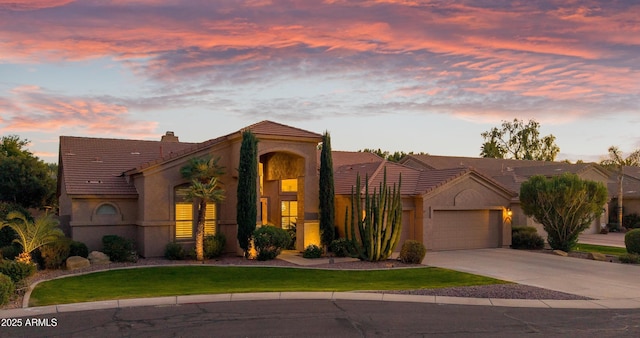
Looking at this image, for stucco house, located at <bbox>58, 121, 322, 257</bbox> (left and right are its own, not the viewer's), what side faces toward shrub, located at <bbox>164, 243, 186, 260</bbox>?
front

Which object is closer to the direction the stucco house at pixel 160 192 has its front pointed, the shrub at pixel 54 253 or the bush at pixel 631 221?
the shrub

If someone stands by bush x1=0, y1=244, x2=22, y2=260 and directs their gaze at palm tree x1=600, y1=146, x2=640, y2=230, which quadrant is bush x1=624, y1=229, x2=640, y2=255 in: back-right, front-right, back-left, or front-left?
front-right

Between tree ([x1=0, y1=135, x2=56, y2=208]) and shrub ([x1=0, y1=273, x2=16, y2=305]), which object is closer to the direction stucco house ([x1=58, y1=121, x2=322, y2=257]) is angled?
the shrub

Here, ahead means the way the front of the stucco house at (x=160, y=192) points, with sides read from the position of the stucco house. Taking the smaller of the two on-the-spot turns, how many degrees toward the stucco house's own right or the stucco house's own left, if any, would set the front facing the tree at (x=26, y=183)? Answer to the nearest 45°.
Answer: approximately 135° to the stucco house's own right

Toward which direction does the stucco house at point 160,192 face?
toward the camera

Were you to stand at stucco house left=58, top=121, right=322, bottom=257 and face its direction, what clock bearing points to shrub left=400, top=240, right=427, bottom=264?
The shrub is roughly at 10 o'clock from the stucco house.

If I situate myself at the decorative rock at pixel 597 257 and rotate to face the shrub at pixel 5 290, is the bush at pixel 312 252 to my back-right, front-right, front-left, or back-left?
front-right

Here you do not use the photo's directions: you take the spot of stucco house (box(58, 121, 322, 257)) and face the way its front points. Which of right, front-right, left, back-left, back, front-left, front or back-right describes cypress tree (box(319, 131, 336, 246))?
left

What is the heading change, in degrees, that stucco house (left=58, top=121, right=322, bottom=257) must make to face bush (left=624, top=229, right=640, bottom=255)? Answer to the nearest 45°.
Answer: approximately 90° to its left

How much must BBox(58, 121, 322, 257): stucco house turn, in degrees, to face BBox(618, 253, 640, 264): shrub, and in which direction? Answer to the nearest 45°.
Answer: approximately 90° to its left

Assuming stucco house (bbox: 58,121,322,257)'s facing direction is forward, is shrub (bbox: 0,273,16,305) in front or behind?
in front
